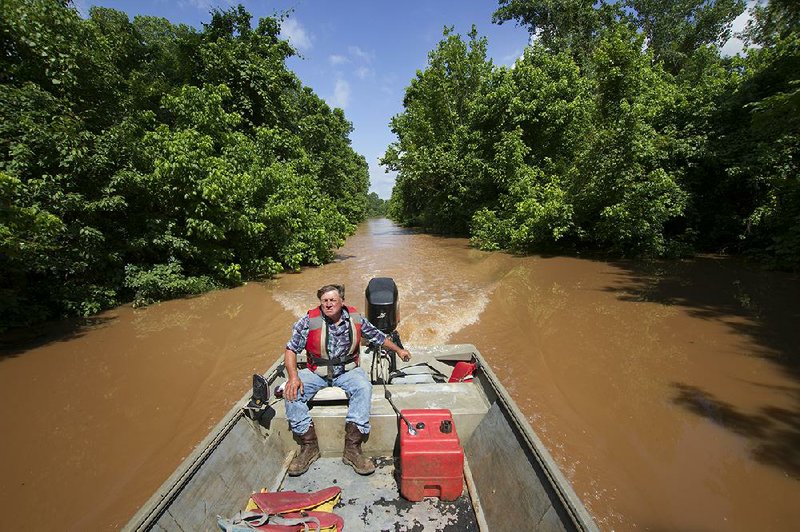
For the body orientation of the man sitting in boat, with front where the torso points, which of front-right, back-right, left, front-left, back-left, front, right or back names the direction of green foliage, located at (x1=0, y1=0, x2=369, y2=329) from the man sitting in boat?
back-right

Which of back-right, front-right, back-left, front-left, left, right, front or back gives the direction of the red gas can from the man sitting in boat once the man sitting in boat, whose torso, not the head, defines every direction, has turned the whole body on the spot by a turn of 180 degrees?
back-right

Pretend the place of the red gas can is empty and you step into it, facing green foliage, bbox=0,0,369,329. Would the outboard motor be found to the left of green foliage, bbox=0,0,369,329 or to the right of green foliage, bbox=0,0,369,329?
right

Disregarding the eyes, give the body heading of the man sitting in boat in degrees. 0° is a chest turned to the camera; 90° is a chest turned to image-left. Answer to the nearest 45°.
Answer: approximately 0°

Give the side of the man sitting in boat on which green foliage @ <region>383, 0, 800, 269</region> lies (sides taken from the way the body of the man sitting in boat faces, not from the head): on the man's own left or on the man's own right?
on the man's own left

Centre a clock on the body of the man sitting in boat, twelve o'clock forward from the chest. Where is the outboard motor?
The outboard motor is roughly at 7 o'clock from the man sitting in boat.
